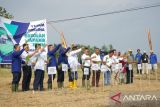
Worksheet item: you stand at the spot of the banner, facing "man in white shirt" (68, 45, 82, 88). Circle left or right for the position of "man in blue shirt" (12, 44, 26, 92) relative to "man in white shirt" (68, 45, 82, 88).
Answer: right

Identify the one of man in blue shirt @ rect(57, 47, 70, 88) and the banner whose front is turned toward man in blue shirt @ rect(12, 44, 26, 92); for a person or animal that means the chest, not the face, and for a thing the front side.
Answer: the banner

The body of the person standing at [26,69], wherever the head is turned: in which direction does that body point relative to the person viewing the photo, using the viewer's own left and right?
facing the viewer and to the right of the viewer

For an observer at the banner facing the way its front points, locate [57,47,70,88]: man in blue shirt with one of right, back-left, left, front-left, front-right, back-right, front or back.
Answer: front-left

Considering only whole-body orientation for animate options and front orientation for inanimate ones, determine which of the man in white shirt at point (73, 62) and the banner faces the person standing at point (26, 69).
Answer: the banner

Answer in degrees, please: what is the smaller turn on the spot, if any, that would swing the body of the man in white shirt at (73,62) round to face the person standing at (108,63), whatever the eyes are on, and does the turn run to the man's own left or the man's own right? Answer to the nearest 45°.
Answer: approximately 90° to the man's own left

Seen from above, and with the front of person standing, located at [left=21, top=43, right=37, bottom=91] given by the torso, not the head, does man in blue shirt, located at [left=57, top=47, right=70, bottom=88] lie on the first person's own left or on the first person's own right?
on the first person's own left

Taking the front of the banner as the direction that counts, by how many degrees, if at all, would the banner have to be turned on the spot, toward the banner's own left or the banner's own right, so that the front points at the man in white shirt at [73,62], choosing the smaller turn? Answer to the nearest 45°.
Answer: approximately 45° to the banner's own left

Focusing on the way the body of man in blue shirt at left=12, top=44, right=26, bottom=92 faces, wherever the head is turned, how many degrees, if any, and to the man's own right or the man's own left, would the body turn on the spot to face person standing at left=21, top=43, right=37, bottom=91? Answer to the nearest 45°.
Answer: approximately 45° to the man's own left
